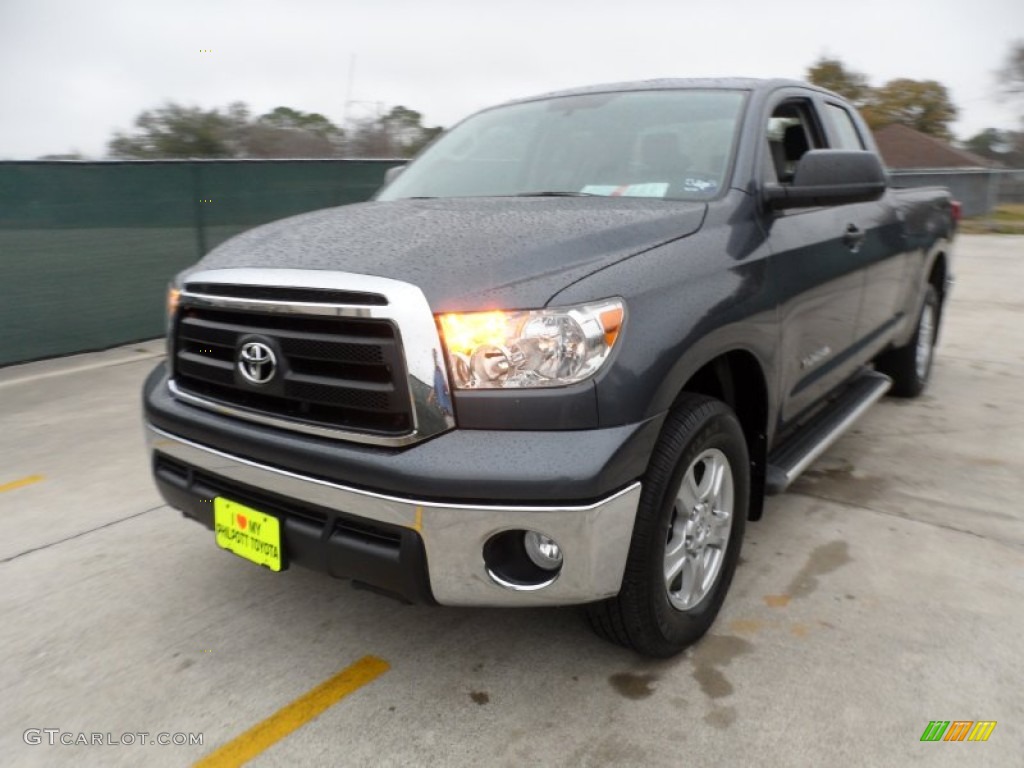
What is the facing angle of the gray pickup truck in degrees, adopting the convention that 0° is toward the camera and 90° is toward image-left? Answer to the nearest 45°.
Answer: approximately 45°

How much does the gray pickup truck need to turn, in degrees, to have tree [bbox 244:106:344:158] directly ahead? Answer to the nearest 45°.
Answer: approximately 135° to its right

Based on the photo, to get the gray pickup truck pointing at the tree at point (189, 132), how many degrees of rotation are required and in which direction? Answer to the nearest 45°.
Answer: approximately 90° to its right

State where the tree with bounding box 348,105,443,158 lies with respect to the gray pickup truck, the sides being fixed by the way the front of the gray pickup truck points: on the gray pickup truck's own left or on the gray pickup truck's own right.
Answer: on the gray pickup truck's own right

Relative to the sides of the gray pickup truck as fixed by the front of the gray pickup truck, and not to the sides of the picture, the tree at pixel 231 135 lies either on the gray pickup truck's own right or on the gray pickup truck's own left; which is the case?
on the gray pickup truck's own right

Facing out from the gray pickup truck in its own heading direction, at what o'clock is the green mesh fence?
The green mesh fence is roughly at 3 o'clock from the gray pickup truck.
